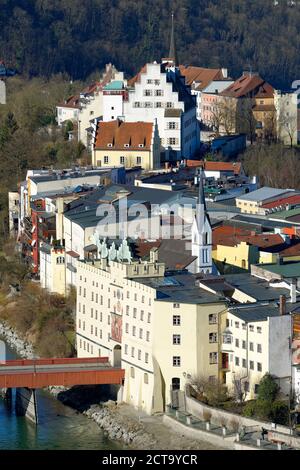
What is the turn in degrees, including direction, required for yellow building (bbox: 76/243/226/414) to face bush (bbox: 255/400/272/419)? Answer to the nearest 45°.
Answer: approximately 90° to its left

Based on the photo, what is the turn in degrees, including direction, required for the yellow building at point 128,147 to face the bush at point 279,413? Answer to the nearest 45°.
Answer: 0° — it already faces it

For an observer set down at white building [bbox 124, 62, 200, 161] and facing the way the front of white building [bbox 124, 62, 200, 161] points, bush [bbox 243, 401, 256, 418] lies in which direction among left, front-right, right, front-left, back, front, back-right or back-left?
front

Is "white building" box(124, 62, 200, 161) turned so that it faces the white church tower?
yes

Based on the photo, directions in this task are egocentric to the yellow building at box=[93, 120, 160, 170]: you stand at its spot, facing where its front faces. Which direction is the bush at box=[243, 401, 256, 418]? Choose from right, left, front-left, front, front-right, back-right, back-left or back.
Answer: front

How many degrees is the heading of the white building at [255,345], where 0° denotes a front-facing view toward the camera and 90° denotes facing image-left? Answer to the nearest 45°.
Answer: approximately 45°

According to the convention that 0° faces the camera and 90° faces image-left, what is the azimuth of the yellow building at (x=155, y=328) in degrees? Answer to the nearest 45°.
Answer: approximately 45°

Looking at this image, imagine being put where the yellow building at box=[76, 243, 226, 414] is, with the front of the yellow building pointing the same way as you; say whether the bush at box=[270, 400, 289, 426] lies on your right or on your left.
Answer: on your left

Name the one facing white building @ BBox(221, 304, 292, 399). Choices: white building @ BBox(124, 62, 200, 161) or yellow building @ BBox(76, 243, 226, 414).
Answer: white building @ BBox(124, 62, 200, 161)

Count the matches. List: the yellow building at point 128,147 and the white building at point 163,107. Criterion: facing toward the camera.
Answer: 2

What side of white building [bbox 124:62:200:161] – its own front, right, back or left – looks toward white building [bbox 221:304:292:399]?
front

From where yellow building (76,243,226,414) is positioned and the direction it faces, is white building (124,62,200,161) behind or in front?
behind

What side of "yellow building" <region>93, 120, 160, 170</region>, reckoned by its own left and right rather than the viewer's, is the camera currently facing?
front

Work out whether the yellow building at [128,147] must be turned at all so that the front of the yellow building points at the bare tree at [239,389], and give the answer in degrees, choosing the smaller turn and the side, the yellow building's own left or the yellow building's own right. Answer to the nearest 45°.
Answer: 0° — it already faces it

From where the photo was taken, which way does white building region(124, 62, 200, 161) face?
toward the camera
